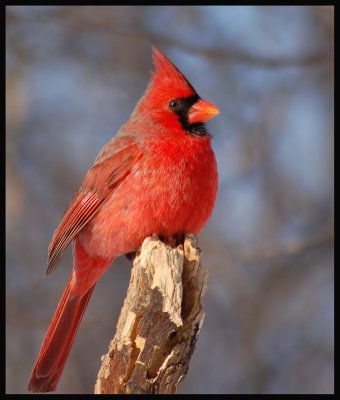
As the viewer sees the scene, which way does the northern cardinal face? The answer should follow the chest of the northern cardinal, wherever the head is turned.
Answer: to the viewer's right
